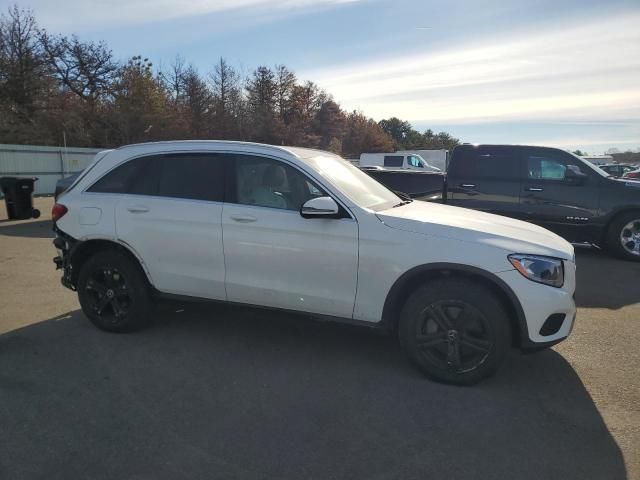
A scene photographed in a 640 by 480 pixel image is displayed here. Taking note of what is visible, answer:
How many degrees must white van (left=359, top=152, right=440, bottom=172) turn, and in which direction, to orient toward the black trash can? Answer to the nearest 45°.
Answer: approximately 135° to its right

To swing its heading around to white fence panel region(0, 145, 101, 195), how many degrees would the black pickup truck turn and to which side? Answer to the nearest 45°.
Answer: approximately 180°

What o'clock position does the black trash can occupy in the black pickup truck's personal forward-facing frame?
The black trash can is roughly at 6 o'clock from the black pickup truck.

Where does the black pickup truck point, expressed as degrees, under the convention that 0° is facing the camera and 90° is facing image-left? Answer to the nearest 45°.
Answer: approximately 270°

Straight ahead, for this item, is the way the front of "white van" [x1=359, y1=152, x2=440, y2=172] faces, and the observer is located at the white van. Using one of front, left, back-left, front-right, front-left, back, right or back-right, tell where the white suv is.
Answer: right

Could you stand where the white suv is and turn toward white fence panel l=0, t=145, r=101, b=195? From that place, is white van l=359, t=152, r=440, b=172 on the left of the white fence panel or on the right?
right

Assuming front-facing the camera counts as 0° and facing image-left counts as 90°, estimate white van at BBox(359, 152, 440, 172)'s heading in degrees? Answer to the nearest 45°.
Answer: approximately 270°

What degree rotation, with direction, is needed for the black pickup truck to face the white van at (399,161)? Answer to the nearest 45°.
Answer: approximately 90° to its left

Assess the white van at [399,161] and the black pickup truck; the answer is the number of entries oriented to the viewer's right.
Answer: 2

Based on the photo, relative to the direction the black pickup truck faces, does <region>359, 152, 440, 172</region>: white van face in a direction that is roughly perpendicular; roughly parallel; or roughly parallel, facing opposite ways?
roughly parallel

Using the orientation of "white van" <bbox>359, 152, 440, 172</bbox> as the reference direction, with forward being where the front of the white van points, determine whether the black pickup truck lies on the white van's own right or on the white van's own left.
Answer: on the white van's own right
